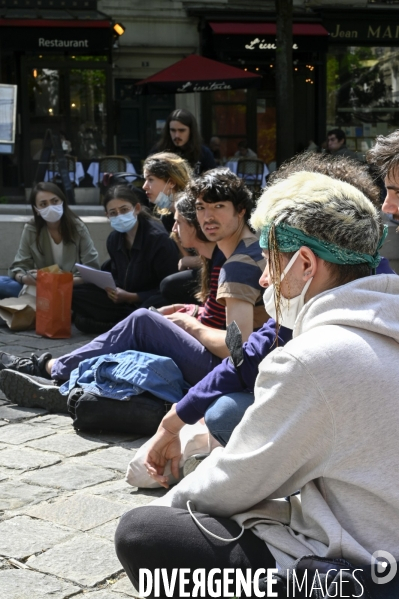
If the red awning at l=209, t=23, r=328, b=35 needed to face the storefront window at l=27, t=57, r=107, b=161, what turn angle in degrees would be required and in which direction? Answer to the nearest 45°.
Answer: approximately 90° to its right

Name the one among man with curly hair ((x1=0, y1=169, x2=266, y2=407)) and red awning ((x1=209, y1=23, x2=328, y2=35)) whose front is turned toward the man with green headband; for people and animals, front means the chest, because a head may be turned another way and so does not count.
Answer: the red awning

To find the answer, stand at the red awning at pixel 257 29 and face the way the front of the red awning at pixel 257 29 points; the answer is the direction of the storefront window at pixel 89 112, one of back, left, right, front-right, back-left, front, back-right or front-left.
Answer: right

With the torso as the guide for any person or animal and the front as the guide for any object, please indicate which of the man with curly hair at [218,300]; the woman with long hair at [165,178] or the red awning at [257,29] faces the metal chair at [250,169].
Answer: the red awning

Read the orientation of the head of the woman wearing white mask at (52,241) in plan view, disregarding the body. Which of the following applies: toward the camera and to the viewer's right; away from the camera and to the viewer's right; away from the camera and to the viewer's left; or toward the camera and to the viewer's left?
toward the camera and to the viewer's right

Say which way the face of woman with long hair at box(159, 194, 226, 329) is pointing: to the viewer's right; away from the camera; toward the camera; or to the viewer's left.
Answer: to the viewer's left

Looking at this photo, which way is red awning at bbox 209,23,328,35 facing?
toward the camera

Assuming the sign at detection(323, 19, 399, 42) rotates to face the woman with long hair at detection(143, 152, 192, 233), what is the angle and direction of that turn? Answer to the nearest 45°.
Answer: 0° — it already faces them

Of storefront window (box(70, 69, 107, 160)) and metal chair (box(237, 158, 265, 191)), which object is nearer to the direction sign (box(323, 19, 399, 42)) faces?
the metal chair

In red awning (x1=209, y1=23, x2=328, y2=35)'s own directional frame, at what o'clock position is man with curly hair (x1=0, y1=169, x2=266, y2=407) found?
The man with curly hair is roughly at 12 o'clock from the red awning.
